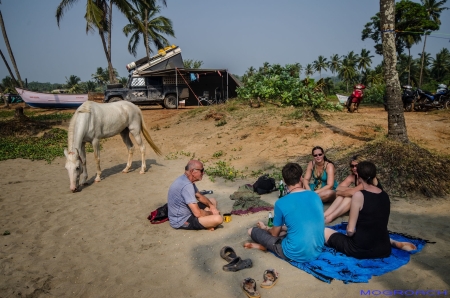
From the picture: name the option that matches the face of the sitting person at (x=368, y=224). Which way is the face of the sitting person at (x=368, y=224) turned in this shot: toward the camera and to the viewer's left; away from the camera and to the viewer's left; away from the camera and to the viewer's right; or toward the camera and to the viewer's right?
away from the camera and to the viewer's left

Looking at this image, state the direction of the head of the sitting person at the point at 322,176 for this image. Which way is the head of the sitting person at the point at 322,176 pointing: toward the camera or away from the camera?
toward the camera

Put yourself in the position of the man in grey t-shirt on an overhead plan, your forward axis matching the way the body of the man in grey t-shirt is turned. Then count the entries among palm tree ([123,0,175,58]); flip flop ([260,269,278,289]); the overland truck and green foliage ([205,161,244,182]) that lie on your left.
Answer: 3

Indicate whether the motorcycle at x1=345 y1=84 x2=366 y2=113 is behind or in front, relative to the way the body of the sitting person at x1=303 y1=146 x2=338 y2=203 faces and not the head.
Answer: behind

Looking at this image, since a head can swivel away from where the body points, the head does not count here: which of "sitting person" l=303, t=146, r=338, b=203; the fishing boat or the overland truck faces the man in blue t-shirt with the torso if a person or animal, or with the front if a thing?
the sitting person

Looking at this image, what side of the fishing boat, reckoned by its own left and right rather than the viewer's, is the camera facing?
left

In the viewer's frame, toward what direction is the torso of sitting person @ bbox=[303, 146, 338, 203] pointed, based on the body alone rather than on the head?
toward the camera

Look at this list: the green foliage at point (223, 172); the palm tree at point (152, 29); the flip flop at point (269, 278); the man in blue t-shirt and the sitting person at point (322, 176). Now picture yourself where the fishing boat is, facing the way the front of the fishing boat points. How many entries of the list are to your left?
4

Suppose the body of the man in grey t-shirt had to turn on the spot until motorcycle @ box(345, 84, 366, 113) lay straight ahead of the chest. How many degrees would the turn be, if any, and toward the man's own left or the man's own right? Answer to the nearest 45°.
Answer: approximately 45° to the man's own left

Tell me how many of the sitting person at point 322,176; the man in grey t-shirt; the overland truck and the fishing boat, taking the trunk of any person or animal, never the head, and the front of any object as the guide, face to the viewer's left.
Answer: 2

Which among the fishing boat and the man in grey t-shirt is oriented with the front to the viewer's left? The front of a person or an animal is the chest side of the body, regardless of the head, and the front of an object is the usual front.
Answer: the fishing boat

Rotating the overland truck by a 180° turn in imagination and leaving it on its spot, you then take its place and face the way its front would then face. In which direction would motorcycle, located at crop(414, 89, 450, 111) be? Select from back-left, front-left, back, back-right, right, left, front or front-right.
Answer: front-right

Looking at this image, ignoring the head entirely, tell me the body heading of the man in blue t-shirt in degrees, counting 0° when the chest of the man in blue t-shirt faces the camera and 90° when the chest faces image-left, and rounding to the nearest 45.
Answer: approximately 135°

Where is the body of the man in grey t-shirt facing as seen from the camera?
to the viewer's right

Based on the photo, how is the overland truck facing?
to the viewer's left

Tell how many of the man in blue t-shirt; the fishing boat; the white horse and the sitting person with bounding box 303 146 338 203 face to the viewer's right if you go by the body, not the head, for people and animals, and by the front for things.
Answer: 0

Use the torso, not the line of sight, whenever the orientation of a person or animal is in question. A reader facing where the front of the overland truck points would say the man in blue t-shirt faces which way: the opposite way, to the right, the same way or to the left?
to the right

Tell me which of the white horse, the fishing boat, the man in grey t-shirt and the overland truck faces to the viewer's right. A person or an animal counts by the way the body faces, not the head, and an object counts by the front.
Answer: the man in grey t-shirt

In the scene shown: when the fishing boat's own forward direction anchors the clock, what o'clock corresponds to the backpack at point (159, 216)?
The backpack is roughly at 9 o'clock from the fishing boat.
